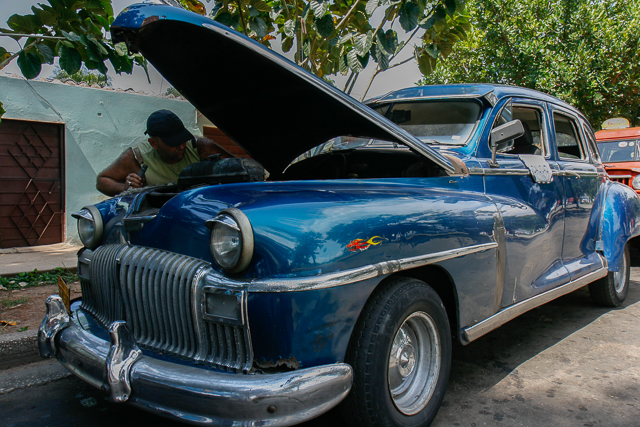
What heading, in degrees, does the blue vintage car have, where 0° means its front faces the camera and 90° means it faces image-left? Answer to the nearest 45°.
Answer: approximately 45°

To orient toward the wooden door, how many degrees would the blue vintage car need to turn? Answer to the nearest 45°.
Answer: approximately 90° to its right
